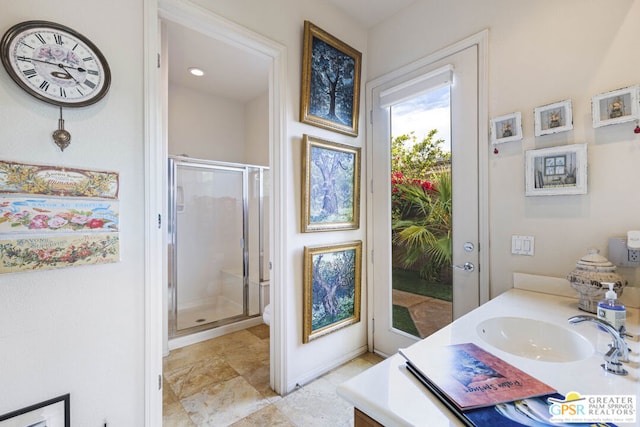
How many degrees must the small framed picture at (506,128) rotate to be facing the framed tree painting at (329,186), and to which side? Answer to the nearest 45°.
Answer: approximately 45° to its right

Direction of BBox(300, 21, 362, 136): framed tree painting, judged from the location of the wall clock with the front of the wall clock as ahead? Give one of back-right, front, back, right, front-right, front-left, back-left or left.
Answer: front-left

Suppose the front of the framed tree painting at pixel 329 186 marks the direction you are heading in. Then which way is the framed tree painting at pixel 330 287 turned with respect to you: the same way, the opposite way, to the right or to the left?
the same way

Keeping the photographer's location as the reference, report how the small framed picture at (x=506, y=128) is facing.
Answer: facing the viewer and to the left of the viewer

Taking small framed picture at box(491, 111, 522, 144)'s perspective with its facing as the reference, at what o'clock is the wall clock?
The wall clock is roughly at 12 o'clock from the small framed picture.

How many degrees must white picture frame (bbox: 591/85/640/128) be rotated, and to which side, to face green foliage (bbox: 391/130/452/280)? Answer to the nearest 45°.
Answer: approximately 135° to its right

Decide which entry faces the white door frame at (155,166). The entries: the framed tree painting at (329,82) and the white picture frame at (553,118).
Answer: the white picture frame

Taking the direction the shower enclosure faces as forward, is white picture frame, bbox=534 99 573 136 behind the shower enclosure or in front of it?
in front

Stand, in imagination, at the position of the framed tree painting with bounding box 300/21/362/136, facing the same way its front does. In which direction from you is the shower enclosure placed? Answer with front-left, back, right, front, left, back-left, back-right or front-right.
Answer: back

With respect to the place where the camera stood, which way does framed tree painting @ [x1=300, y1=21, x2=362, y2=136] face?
facing the viewer and to the right of the viewer

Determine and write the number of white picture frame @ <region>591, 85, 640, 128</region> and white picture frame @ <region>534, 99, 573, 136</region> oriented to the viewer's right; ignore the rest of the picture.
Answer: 0

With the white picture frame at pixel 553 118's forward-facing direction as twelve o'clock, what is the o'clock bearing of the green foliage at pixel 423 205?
The green foliage is roughly at 4 o'clock from the white picture frame.

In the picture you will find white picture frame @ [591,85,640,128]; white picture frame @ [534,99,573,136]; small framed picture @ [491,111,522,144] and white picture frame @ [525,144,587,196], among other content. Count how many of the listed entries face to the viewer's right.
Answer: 0

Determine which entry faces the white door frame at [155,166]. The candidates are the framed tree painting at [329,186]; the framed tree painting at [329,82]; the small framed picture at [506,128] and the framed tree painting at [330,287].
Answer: the small framed picture

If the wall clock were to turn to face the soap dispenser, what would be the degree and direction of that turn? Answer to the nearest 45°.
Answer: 0° — it already faces it

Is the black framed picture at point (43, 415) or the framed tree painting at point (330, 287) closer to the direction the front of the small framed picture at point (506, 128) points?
the black framed picture
